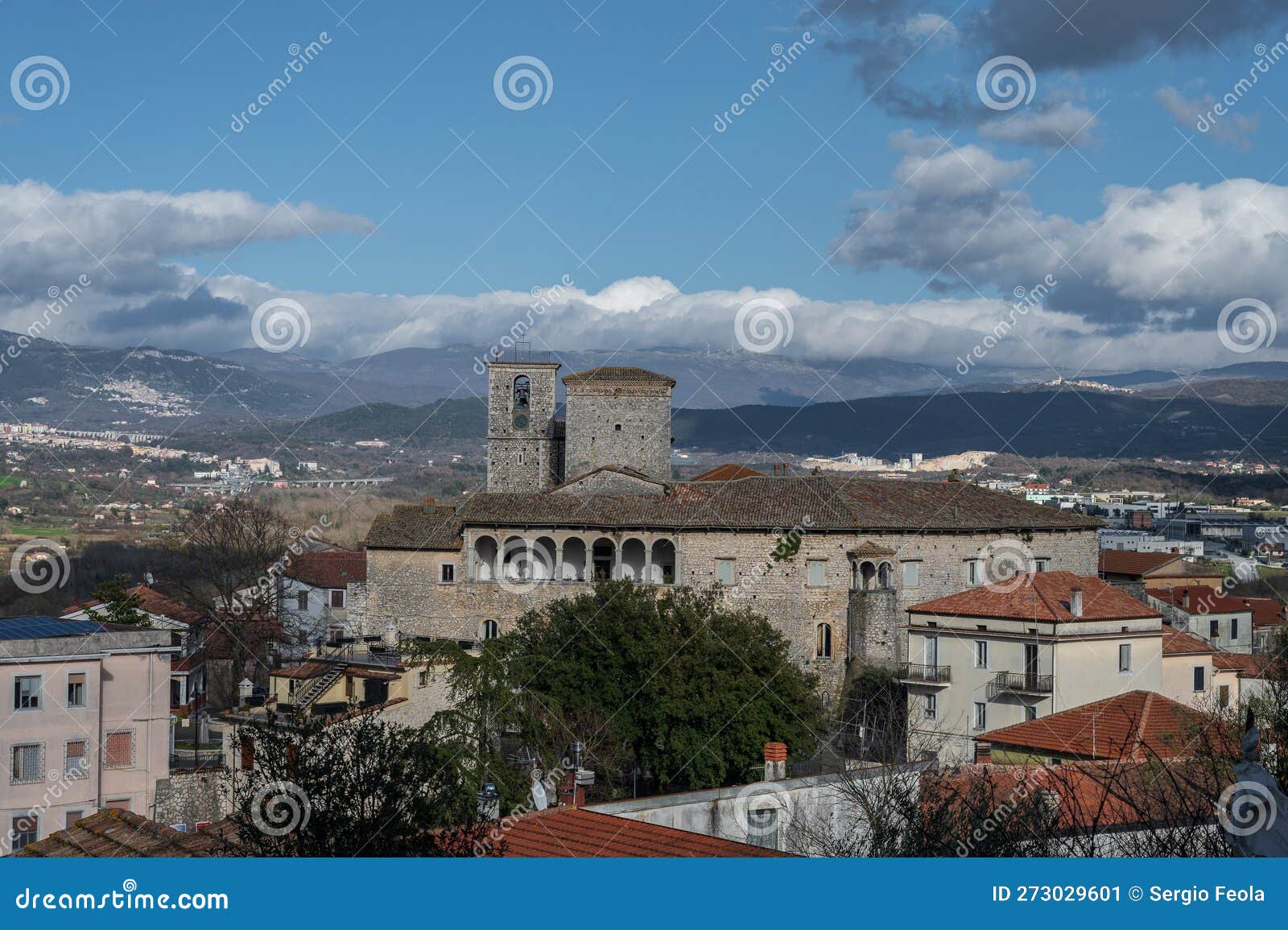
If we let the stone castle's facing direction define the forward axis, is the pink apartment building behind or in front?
in front

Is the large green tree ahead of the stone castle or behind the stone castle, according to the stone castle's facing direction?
ahead

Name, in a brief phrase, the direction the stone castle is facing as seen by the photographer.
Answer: facing the viewer

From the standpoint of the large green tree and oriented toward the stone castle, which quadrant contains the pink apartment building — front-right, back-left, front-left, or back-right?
back-left
